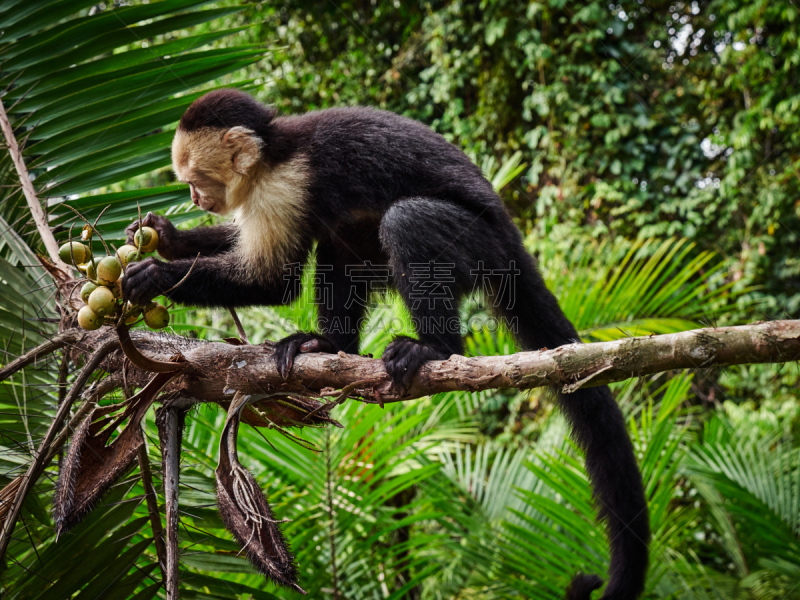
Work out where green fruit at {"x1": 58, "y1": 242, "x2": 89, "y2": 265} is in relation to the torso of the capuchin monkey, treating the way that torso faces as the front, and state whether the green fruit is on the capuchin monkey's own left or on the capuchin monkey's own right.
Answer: on the capuchin monkey's own left

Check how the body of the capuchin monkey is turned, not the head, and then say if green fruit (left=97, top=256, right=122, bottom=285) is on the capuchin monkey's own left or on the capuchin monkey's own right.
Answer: on the capuchin monkey's own left

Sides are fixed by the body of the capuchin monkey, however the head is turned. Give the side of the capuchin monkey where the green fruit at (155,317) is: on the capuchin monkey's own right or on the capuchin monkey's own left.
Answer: on the capuchin monkey's own left

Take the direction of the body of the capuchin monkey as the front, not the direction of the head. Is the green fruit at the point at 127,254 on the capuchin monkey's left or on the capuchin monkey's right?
on the capuchin monkey's left

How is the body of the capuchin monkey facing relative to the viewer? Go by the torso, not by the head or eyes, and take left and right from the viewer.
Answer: facing to the left of the viewer

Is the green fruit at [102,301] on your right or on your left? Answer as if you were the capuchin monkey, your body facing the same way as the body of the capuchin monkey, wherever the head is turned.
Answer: on your left
